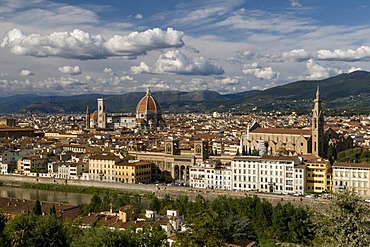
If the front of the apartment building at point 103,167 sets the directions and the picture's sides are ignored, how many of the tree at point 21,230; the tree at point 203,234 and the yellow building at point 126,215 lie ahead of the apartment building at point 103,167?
3

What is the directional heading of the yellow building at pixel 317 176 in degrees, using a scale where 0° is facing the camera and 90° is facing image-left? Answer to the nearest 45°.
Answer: approximately 0°

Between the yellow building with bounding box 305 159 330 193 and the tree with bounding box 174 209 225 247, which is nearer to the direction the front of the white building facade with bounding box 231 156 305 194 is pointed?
the tree

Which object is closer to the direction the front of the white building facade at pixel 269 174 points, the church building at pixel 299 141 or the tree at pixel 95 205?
the tree

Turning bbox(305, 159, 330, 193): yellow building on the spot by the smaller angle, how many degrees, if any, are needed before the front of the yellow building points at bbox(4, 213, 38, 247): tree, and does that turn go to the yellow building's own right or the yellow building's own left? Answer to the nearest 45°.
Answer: approximately 45° to the yellow building's own right

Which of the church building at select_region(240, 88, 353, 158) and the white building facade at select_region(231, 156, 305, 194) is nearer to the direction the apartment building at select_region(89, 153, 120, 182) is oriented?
the white building facade

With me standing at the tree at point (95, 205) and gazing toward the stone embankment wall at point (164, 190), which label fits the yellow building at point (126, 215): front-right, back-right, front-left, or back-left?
back-right

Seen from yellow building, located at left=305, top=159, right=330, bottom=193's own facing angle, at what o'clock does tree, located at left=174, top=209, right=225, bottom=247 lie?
The tree is roughly at 12 o'clock from the yellow building.

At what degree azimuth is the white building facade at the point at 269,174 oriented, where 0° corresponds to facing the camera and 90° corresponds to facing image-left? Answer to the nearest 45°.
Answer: approximately 0°

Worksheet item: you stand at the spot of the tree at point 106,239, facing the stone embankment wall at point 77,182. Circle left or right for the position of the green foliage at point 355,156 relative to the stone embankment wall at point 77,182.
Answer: right
